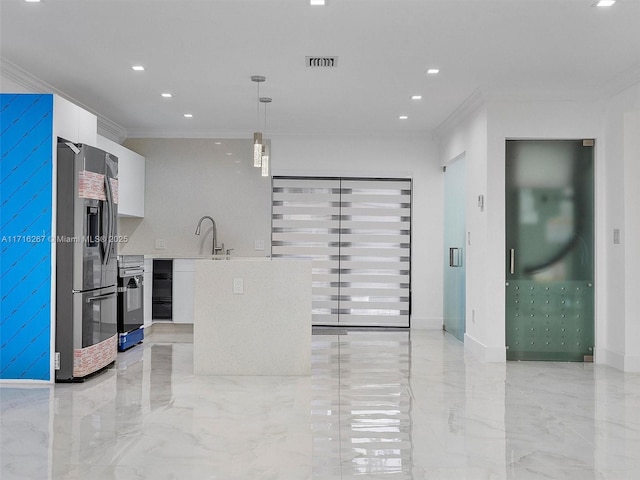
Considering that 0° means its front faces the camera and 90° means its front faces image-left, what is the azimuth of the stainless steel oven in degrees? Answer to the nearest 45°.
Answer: approximately 315°

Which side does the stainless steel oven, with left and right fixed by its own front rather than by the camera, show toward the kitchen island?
front

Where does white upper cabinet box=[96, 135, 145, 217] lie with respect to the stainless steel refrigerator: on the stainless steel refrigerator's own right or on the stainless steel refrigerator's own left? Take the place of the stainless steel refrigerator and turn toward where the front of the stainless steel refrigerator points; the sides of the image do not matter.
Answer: on the stainless steel refrigerator's own left

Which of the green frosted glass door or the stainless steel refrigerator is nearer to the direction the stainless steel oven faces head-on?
the green frosted glass door

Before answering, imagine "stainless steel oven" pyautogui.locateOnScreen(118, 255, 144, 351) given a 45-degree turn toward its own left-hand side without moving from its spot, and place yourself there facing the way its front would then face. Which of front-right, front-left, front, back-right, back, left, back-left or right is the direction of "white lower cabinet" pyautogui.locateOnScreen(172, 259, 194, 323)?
front-left

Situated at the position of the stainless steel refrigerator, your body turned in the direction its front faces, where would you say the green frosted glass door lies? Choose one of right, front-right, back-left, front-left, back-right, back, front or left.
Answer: front-left

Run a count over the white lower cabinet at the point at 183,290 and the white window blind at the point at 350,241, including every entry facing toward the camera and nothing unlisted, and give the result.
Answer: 2

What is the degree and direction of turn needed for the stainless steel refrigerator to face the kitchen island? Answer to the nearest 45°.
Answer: approximately 45° to its left

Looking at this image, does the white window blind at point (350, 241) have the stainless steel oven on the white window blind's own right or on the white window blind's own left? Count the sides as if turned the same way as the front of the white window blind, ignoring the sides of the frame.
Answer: on the white window blind's own right

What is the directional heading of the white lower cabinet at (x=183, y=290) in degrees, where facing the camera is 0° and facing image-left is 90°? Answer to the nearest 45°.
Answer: approximately 0°
